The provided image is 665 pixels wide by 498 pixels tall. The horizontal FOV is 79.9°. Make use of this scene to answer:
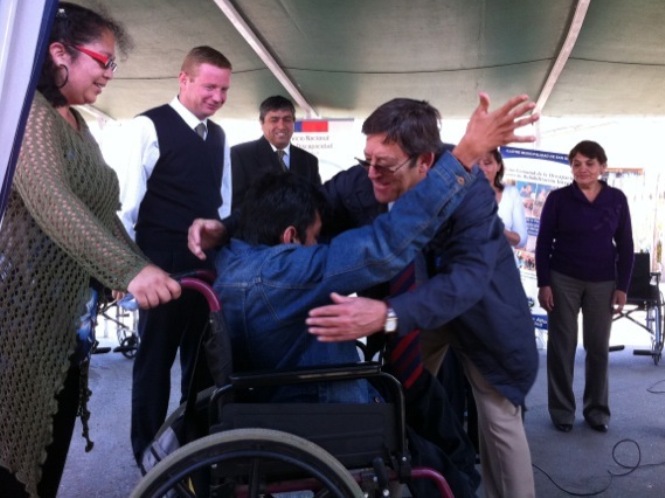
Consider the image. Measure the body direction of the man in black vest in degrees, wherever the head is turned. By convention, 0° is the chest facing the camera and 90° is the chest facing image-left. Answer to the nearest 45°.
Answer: approximately 315°

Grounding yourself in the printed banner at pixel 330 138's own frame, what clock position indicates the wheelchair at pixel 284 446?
The wheelchair is roughly at 12 o'clock from the printed banner.

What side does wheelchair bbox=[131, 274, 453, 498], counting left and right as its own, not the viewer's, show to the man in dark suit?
left

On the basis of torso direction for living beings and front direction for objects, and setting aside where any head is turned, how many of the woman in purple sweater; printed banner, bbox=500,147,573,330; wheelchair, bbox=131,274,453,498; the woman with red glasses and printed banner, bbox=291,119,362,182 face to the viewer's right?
2

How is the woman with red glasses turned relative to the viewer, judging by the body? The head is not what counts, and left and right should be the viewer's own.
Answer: facing to the right of the viewer

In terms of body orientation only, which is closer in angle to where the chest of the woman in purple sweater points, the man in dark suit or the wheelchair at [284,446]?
the wheelchair

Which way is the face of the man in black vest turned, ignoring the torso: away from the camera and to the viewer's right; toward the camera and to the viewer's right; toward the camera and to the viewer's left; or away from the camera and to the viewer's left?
toward the camera and to the viewer's right

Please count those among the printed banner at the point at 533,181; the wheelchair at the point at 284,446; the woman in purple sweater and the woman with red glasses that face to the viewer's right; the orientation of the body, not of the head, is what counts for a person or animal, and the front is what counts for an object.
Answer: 2

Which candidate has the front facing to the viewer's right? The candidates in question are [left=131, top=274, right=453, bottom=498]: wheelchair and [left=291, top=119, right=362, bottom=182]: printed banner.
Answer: the wheelchair
